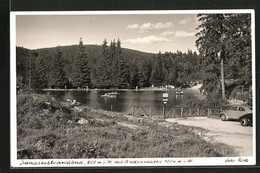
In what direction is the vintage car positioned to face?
to the viewer's left

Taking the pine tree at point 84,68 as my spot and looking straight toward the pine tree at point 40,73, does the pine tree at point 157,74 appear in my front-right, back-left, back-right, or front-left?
back-left
